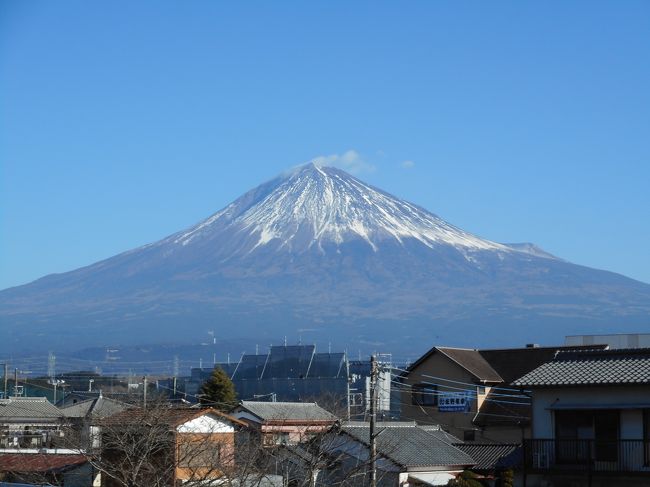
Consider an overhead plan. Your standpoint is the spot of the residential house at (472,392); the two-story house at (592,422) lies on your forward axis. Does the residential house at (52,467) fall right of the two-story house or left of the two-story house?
right

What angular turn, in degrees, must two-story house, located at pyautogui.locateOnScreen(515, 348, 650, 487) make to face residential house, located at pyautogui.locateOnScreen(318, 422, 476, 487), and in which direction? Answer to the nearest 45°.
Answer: approximately 135° to its right

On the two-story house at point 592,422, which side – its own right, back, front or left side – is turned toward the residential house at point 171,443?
right

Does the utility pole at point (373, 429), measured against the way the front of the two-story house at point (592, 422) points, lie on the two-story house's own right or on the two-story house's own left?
on the two-story house's own right

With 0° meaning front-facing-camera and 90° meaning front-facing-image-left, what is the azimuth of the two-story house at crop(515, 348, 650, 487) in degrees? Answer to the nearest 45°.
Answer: approximately 0°

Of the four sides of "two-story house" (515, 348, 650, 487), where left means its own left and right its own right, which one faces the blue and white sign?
back

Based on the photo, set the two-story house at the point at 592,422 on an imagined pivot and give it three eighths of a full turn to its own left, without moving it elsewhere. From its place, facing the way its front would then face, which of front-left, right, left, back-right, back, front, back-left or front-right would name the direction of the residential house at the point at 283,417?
left

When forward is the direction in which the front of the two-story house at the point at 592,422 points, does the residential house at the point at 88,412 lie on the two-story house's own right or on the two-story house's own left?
on the two-story house's own right
